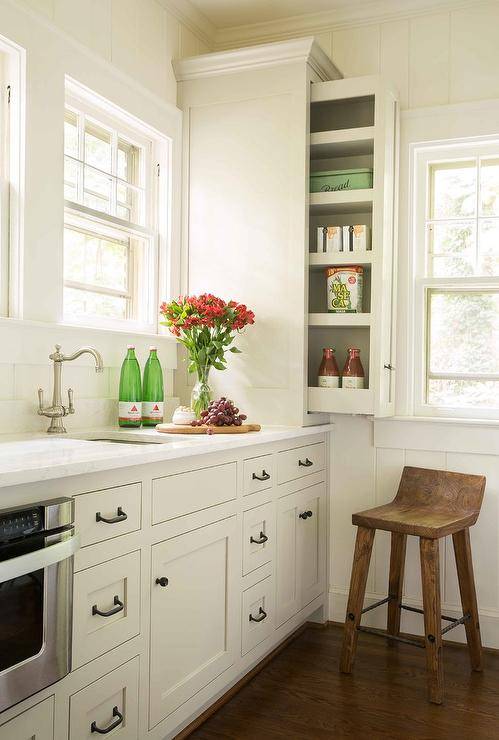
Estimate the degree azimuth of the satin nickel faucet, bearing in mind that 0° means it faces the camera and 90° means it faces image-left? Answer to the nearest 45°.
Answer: approximately 315°

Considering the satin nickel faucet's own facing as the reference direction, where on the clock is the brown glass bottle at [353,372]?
The brown glass bottle is roughly at 10 o'clock from the satin nickel faucet.

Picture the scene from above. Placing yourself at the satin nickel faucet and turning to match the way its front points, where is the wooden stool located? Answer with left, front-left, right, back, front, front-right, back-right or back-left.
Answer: front-left

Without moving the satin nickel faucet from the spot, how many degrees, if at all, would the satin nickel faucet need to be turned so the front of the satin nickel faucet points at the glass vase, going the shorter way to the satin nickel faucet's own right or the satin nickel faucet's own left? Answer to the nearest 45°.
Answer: approximately 90° to the satin nickel faucet's own left

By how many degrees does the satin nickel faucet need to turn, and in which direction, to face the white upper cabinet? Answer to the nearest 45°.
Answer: approximately 45° to its left

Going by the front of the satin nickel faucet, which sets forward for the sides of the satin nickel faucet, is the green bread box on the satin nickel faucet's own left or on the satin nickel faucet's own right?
on the satin nickel faucet's own left

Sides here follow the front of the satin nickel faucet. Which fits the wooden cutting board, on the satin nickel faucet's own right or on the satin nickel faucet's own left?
on the satin nickel faucet's own left

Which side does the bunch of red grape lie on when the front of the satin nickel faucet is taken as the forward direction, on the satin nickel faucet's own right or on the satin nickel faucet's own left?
on the satin nickel faucet's own left

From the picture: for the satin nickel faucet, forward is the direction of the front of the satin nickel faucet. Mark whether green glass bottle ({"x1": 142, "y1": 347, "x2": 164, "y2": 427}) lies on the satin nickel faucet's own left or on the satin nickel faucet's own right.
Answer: on the satin nickel faucet's own left

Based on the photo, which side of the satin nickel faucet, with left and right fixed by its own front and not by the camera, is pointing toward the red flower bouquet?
left
